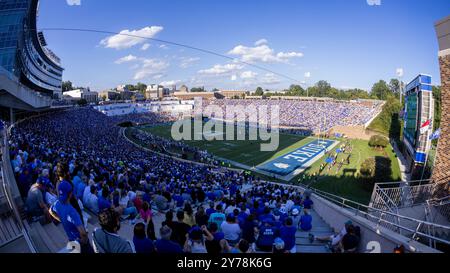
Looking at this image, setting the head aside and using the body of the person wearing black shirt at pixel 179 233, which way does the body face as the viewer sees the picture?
away from the camera

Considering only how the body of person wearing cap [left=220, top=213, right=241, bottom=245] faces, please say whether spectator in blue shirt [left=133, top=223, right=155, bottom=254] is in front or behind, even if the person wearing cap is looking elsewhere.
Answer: behind

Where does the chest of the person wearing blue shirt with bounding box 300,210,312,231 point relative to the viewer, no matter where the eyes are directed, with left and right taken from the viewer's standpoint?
facing away from the viewer

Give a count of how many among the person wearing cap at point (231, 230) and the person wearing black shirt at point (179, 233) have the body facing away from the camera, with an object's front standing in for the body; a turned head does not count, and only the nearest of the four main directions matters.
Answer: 2

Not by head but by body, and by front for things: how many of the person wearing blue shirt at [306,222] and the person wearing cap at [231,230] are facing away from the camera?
2

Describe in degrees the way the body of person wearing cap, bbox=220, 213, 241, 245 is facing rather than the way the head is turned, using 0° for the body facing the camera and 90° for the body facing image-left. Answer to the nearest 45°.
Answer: approximately 180°

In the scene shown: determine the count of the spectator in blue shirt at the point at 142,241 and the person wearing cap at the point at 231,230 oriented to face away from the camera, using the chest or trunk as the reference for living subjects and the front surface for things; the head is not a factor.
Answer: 2

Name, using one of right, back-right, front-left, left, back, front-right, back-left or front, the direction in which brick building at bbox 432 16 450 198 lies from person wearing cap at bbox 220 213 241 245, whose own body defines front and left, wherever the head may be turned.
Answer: front-right

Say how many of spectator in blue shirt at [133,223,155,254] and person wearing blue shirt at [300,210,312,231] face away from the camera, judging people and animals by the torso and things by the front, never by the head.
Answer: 2

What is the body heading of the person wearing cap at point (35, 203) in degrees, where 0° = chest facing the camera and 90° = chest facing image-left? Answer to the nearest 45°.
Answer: approximately 225°

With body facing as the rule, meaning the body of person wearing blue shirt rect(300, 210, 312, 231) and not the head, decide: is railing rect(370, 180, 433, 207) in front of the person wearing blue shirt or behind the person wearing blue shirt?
in front

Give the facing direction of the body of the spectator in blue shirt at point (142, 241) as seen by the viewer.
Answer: away from the camera
